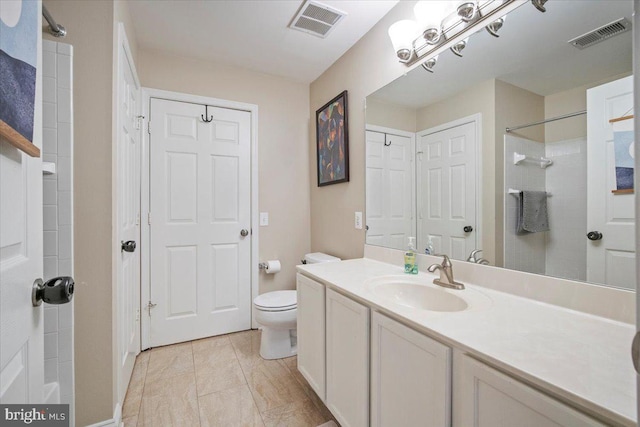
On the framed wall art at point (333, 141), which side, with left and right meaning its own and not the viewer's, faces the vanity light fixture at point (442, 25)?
left

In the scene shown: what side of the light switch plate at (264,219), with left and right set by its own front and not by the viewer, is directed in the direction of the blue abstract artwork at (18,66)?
front

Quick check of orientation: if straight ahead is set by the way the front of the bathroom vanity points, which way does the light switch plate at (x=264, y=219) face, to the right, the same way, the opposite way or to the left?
to the left

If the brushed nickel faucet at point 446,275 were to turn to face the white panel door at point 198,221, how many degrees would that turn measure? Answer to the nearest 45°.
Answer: approximately 45° to its right

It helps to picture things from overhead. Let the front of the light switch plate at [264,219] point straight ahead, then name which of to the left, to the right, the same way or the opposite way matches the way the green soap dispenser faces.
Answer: to the right

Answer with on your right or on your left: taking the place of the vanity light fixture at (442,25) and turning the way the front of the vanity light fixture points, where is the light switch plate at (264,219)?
on your right

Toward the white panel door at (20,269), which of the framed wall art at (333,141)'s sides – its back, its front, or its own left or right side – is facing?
front

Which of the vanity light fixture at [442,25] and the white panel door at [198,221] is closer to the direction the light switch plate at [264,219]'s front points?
the vanity light fixture
